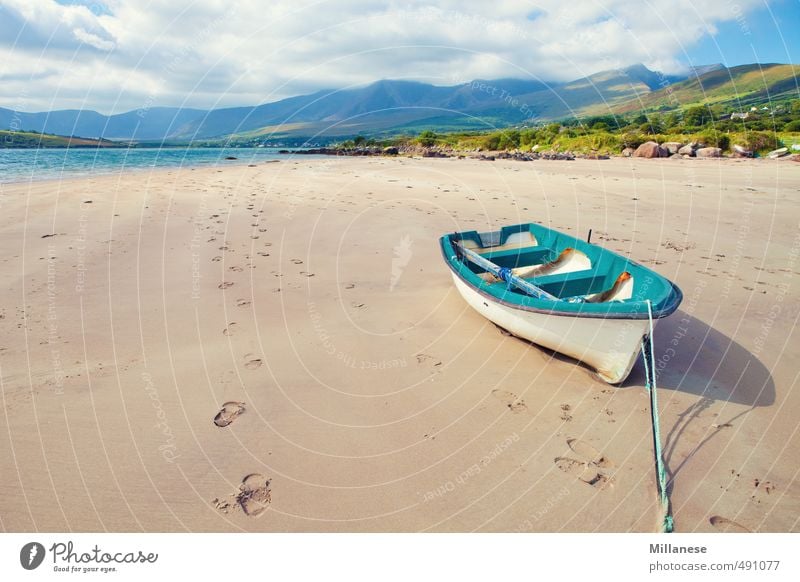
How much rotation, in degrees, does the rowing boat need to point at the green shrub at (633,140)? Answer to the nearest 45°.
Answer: approximately 135° to its left

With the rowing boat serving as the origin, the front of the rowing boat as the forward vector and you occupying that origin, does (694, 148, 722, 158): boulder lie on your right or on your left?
on your left

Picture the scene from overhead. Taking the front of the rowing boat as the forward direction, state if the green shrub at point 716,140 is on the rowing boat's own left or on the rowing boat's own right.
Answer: on the rowing boat's own left

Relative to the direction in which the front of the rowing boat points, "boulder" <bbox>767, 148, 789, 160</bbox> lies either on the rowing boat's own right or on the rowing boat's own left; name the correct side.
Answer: on the rowing boat's own left

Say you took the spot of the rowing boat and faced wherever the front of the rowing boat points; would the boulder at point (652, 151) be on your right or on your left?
on your left

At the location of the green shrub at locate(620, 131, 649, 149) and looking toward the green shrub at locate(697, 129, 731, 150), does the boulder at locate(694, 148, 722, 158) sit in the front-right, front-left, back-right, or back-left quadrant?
front-right

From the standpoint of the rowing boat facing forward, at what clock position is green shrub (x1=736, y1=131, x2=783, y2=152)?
The green shrub is roughly at 8 o'clock from the rowing boat.

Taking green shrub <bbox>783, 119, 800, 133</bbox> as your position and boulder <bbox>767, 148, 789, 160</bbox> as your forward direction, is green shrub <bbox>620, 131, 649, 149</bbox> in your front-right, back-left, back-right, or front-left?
front-right

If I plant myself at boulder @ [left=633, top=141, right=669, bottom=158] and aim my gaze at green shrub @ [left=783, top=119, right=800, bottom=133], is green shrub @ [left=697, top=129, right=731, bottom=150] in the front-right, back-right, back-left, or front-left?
front-right

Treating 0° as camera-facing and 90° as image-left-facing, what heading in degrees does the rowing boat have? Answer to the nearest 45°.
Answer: approximately 315°

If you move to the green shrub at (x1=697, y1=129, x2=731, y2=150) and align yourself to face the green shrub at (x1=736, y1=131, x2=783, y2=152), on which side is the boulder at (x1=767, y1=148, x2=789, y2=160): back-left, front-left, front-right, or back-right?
front-right
